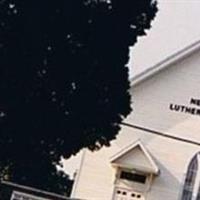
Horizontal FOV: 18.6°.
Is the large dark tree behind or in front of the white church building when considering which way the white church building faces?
in front

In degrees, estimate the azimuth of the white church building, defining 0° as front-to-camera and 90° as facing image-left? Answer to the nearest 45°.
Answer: approximately 0°
